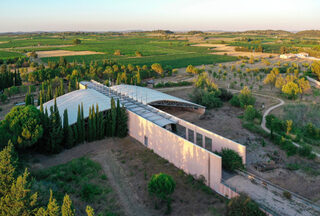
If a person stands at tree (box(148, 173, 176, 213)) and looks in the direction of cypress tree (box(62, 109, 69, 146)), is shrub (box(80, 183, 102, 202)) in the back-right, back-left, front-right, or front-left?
front-left

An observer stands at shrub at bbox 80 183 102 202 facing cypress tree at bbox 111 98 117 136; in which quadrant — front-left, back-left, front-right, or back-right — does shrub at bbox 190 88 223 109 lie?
front-right
